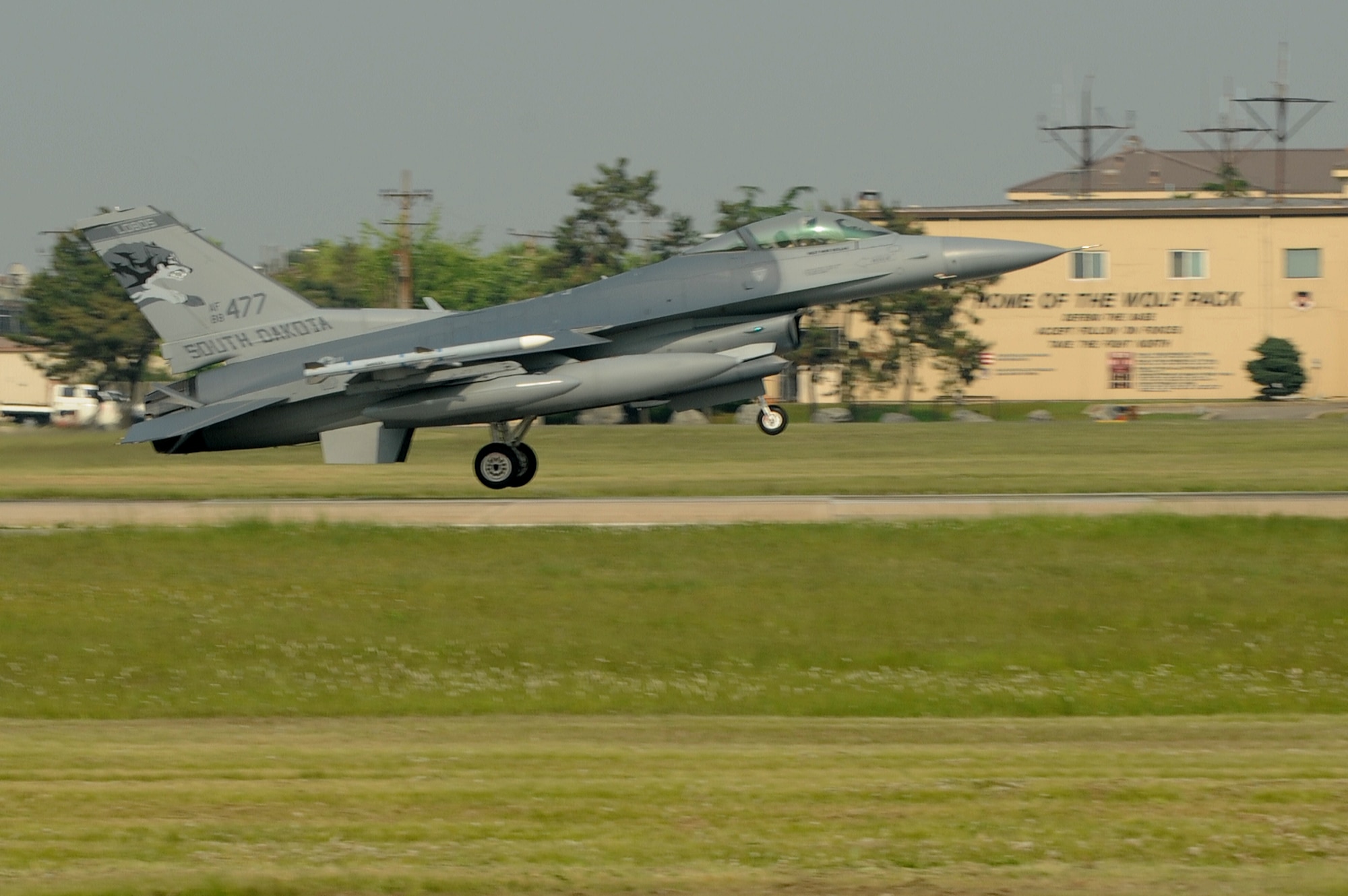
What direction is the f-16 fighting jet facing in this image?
to the viewer's right
